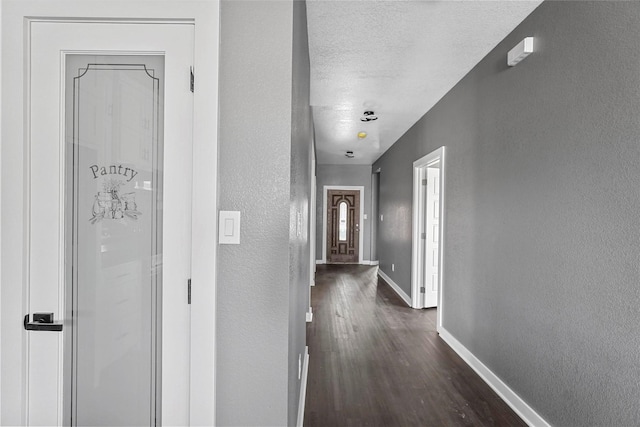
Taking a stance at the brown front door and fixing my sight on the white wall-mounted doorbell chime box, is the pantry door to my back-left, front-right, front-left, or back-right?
front-right

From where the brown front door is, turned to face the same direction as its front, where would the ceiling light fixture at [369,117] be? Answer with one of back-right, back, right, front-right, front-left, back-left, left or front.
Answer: front

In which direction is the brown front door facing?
toward the camera

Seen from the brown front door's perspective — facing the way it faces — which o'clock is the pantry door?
The pantry door is roughly at 12 o'clock from the brown front door.

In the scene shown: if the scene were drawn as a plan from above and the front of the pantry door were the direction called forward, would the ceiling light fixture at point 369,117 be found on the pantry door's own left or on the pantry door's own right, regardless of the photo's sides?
on the pantry door's own left

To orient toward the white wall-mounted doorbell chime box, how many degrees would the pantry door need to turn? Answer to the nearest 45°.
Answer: approximately 90° to its left

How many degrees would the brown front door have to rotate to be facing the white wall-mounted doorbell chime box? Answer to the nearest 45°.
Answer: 0° — it already faces it

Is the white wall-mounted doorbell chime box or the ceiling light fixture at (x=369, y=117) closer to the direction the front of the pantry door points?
the white wall-mounted doorbell chime box

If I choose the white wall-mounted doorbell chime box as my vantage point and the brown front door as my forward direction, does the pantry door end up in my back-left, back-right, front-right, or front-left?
back-left

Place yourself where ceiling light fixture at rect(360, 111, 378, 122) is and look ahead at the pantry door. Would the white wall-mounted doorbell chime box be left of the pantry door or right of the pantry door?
left

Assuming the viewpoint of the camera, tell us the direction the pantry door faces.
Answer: facing the viewer

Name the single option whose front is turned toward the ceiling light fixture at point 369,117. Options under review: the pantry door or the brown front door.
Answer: the brown front door

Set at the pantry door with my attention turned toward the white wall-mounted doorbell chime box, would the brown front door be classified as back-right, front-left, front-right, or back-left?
front-left

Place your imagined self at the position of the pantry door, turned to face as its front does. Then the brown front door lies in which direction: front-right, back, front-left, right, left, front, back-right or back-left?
back-left
